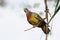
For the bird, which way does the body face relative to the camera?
to the viewer's left
